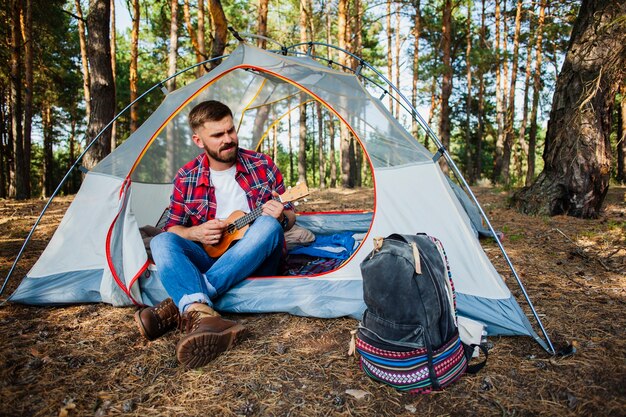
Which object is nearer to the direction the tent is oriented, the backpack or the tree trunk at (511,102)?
the backpack

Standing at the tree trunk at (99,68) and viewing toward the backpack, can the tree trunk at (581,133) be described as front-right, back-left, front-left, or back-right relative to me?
front-left

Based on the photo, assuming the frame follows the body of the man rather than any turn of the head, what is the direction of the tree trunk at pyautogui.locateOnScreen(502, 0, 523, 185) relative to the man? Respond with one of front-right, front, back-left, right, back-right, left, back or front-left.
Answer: back-left

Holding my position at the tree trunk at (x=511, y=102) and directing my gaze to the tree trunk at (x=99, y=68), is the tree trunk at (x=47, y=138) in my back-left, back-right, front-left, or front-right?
front-right

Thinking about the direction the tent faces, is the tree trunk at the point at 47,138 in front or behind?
behind

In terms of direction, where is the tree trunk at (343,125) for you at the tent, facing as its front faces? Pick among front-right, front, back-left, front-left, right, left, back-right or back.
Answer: back

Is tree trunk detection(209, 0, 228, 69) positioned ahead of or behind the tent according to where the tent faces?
behind

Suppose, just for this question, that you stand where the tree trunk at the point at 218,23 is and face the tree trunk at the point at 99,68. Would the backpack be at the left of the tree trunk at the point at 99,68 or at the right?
left

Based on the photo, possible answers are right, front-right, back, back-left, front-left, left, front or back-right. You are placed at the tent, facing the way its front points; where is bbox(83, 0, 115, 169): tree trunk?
back-right

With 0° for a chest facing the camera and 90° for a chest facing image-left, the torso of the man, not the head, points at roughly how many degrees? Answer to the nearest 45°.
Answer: approximately 0°

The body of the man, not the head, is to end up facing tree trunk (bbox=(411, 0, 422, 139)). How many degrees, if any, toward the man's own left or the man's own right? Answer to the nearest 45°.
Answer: approximately 135° to the man's own left

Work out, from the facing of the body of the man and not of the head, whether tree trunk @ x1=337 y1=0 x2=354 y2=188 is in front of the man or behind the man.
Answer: behind

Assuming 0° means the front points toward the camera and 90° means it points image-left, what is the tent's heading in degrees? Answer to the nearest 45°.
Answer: approximately 0°

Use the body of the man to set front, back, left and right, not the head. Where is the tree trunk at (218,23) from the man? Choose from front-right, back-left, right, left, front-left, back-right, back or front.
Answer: back

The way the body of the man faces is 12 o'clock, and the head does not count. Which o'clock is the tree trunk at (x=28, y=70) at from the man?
The tree trunk is roughly at 5 o'clock from the man.
